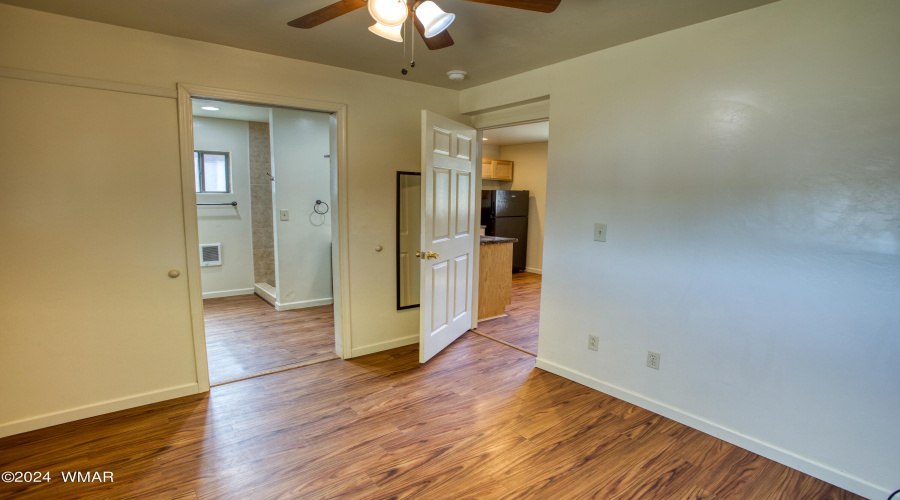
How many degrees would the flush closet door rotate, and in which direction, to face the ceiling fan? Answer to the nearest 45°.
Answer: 0° — it already faces it

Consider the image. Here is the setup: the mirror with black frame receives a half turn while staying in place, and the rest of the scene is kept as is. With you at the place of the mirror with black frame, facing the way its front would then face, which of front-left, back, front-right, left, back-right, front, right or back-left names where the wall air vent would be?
front

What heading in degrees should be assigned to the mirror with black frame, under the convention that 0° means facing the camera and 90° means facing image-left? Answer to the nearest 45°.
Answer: approximately 315°

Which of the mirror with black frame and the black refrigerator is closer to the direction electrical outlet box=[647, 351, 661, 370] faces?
the mirror with black frame

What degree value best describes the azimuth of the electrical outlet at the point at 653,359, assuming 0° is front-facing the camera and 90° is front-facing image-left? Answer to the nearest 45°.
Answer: approximately 45°

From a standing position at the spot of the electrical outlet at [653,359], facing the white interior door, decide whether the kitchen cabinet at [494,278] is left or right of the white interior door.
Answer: right

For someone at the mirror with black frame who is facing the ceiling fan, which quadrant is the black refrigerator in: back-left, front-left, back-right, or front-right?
back-left

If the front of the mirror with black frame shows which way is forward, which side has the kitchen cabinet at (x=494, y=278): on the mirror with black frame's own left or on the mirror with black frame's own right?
on the mirror with black frame's own left

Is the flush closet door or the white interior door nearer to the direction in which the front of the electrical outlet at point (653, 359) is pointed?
the flush closet door

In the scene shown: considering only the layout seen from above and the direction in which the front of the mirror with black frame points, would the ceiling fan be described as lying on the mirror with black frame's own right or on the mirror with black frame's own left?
on the mirror with black frame's own right

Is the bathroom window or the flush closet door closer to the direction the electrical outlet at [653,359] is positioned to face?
the flush closet door
